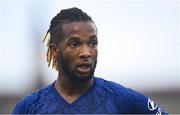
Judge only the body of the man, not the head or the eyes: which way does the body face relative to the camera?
toward the camera
